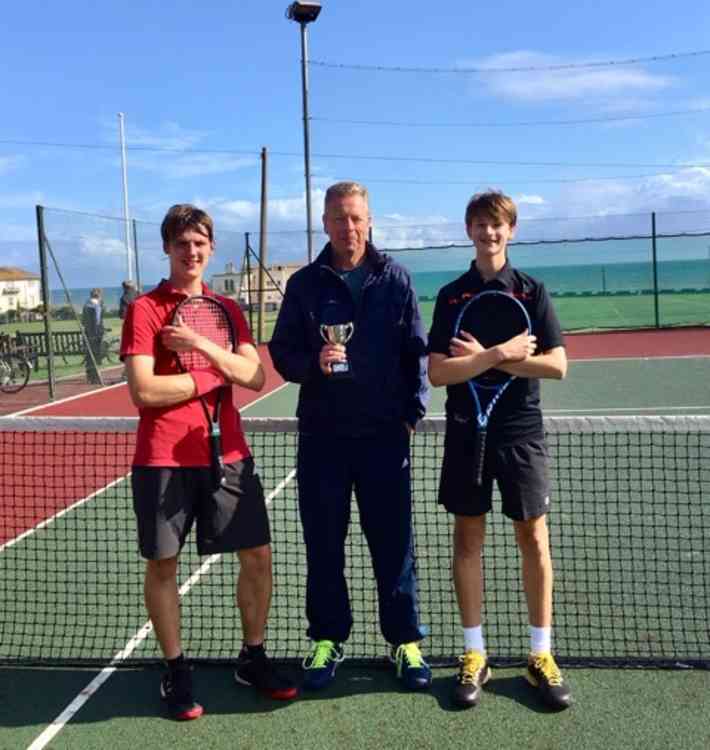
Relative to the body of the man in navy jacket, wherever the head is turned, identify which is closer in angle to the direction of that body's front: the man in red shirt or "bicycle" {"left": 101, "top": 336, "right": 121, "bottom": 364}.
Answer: the man in red shirt

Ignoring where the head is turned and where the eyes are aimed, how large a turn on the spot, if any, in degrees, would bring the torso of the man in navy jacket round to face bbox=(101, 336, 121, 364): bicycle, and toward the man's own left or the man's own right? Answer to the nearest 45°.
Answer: approximately 180°

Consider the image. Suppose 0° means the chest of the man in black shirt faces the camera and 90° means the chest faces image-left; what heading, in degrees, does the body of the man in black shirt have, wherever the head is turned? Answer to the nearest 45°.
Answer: approximately 0°

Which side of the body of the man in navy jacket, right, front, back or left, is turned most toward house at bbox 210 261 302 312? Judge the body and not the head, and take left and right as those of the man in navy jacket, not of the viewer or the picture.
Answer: back

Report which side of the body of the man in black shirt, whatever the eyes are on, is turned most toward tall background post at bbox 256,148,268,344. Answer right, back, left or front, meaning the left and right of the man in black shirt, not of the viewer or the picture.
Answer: back

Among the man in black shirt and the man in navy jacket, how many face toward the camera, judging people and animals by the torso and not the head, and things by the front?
2

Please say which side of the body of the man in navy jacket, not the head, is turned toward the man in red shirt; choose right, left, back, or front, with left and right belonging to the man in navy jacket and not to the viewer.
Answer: right
